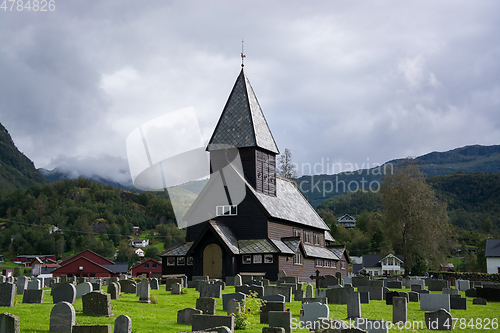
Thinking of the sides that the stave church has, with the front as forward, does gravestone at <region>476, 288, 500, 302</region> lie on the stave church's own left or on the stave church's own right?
on the stave church's own left

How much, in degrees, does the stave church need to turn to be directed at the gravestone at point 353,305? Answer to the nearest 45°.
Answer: approximately 45° to its left

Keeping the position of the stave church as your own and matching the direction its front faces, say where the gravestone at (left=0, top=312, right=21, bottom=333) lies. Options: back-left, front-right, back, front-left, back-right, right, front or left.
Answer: front-left

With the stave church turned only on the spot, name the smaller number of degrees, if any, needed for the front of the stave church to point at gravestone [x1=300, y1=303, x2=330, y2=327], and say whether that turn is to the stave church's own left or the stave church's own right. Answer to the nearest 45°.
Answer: approximately 45° to the stave church's own left

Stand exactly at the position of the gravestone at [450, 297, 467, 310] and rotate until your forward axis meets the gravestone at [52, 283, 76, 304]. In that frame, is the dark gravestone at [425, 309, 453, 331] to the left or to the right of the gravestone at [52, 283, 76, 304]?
left

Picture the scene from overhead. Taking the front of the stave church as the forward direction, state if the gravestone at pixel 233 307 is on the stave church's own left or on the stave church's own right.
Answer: on the stave church's own left

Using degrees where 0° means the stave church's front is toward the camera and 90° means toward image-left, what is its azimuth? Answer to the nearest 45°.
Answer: approximately 45°

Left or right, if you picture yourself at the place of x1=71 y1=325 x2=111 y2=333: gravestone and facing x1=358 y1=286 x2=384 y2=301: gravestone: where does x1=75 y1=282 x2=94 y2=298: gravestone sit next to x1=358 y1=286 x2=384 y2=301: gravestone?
left

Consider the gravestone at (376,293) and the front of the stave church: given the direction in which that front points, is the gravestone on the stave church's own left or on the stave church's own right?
on the stave church's own left

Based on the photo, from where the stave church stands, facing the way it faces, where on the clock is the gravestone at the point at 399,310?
The gravestone is roughly at 10 o'clock from the stave church.
